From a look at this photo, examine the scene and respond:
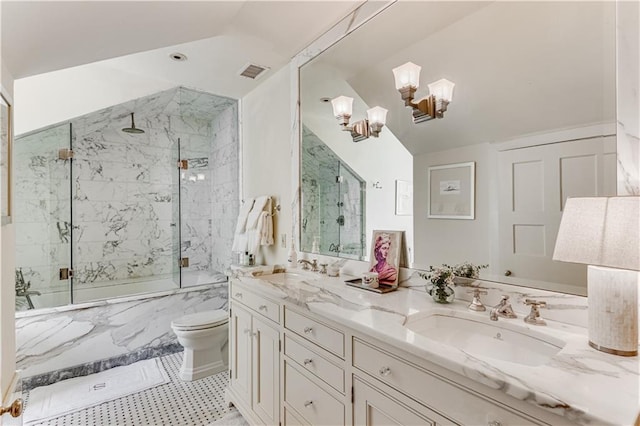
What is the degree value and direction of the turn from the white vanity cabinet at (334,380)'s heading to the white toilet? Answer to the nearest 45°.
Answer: approximately 90° to its right

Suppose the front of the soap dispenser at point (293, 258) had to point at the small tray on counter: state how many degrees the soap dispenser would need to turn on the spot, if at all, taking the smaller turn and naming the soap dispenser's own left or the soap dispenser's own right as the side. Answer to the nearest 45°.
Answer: approximately 90° to the soap dispenser's own left

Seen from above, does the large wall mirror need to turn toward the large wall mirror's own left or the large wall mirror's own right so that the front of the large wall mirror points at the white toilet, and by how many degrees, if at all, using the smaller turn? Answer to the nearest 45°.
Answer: approximately 45° to the large wall mirror's own right

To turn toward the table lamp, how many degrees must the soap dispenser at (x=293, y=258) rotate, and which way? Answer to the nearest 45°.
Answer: approximately 90° to its left

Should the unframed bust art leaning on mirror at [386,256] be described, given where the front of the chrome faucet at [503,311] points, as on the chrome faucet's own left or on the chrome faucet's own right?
on the chrome faucet's own right

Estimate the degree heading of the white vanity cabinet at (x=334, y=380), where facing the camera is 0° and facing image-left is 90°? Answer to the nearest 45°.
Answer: approximately 45°

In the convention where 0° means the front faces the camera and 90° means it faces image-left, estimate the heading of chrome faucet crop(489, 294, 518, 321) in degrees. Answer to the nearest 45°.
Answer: approximately 45°
